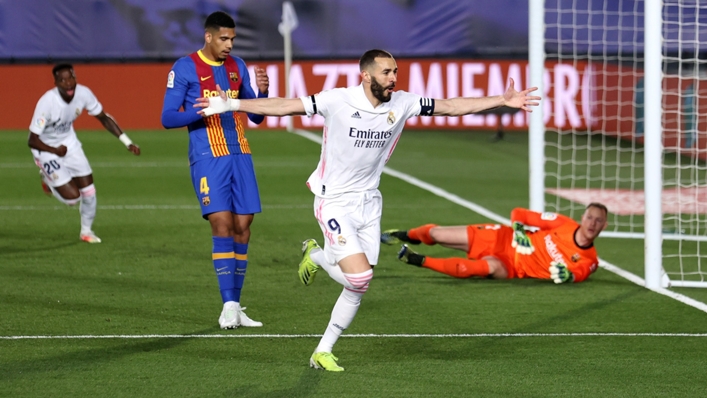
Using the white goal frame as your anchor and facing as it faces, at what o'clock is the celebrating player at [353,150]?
The celebrating player is roughly at 10 o'clock from the white goal frame.

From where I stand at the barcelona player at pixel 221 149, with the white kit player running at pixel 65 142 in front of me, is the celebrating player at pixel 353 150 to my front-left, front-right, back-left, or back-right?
back-right

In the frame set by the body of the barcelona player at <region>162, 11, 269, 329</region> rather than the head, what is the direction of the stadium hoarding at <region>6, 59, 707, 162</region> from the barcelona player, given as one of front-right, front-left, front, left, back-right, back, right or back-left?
back-left

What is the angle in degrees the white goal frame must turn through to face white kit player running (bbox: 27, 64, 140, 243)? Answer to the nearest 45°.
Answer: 0° — it already faces them

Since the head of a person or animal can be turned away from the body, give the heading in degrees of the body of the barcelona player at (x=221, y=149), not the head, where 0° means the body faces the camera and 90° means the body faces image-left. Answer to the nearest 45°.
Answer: approximately 315°

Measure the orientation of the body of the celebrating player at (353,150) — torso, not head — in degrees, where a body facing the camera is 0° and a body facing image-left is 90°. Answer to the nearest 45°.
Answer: approximately 315°

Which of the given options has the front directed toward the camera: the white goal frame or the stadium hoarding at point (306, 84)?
the stadium hoarding

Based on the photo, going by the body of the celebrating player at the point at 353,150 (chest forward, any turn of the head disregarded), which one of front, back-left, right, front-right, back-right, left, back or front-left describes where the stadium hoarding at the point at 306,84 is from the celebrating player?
back-left

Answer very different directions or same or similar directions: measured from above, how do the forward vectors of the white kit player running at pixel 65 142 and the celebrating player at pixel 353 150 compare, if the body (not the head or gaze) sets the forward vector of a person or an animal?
same or similar directions

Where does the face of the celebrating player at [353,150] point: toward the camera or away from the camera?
toward the camera

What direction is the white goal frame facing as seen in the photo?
to the viewer's left

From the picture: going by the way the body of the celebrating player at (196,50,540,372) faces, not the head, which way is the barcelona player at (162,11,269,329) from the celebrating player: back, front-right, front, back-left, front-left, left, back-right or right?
back

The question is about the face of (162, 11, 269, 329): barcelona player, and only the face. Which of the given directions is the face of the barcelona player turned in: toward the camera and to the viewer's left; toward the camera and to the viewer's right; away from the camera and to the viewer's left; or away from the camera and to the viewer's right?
toward the camera and to the viewer's right

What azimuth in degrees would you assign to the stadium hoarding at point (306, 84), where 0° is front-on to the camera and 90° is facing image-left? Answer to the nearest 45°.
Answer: approximately 0°

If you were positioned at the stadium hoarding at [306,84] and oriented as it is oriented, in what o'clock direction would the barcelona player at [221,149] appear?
The barcelona player is roughly at 12 o'clock from the stadium hoarding.

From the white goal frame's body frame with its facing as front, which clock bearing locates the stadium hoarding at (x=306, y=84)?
The stadium hoarding is roughly at 2 o'clock from the white goal frame.
